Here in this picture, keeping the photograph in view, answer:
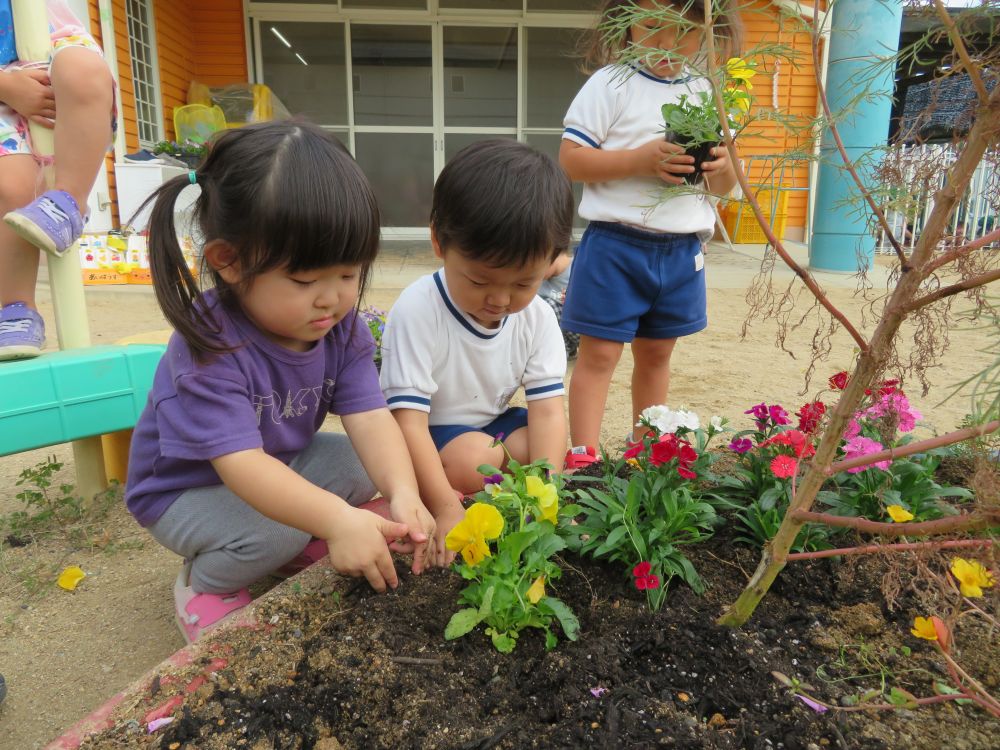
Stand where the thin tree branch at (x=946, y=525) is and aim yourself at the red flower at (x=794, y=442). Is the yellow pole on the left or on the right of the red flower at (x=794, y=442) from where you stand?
left

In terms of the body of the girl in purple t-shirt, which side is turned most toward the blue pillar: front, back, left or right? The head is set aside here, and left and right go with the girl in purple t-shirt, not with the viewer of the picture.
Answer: left

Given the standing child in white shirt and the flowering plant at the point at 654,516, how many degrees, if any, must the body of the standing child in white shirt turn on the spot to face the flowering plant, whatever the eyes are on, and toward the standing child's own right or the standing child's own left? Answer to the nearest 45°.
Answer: approximately 45° to the standing child's own right

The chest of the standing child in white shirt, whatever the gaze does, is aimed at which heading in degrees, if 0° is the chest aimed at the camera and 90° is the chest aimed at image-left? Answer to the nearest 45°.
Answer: approximately 315°

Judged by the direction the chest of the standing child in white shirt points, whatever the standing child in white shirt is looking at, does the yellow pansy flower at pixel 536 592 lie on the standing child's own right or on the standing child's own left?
on the standing child's own right

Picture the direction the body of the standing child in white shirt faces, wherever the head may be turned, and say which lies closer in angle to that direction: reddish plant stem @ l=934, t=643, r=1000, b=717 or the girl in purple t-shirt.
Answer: the reddish plant stem

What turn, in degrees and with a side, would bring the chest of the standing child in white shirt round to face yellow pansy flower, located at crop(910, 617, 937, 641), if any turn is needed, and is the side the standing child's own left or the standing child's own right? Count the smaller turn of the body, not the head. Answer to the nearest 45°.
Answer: approximately 45° to the standing child's own right

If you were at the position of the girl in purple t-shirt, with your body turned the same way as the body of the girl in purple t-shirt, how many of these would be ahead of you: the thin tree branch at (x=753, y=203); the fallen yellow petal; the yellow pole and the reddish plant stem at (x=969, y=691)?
2

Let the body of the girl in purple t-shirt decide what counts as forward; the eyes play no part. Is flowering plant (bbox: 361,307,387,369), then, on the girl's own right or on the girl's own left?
on the girl's own left
